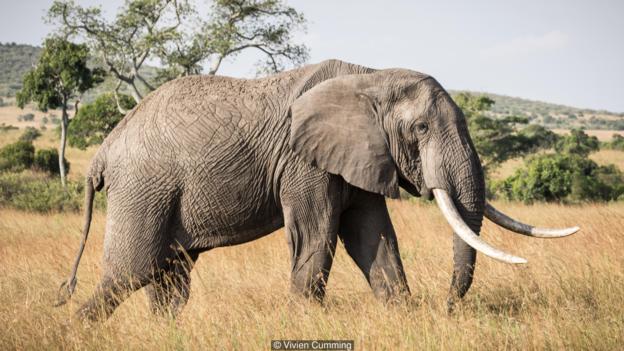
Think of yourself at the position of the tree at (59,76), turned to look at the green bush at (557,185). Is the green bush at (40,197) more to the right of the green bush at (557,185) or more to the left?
right

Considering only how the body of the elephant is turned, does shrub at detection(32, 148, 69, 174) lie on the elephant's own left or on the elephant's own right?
on the elephant's own left

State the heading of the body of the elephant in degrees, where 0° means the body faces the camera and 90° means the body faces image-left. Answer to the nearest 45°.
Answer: approximately 270°

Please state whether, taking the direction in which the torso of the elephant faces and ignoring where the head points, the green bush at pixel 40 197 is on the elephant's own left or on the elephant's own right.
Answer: on the elephant's own left

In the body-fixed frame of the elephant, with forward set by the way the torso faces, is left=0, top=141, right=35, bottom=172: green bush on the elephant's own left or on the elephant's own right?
on the elephant's own left

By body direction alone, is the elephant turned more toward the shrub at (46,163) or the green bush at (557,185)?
the green bush

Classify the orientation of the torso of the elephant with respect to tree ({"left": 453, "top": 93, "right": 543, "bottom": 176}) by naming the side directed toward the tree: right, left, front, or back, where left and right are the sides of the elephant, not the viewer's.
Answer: left

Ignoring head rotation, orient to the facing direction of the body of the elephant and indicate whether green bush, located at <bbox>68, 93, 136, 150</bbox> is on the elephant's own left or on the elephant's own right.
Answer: on the elephant's own left
